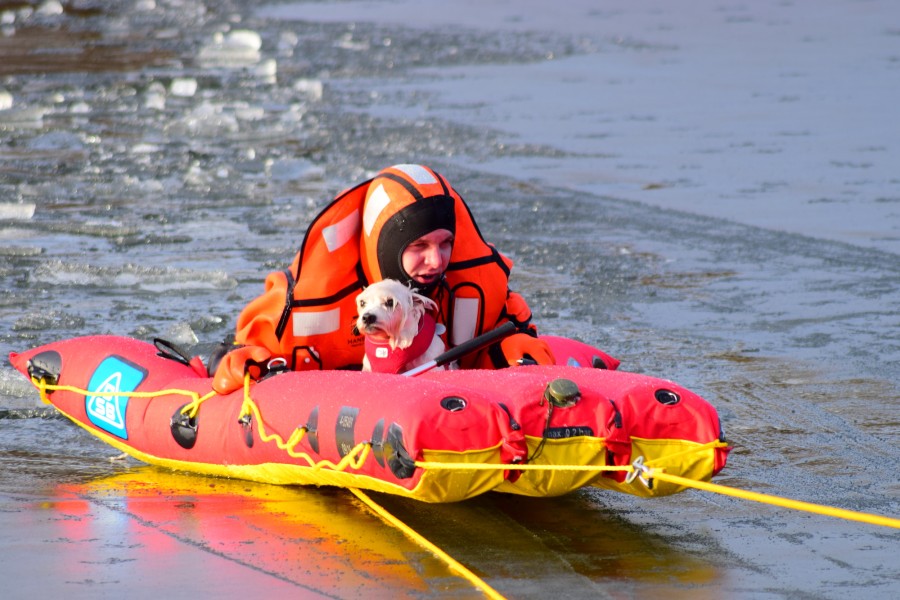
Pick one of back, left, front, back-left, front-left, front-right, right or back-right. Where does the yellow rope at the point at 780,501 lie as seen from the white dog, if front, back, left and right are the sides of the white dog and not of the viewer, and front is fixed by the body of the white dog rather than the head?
left

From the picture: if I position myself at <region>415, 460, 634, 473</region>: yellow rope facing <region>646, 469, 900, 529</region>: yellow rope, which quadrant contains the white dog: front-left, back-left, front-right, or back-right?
back-left

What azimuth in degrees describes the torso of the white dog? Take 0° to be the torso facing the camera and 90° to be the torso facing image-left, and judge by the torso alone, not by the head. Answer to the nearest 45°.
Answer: approximately 45°

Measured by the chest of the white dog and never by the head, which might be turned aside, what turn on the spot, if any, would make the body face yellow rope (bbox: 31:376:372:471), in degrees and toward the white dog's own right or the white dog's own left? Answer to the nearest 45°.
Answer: approximately 45° to the white dog's own right

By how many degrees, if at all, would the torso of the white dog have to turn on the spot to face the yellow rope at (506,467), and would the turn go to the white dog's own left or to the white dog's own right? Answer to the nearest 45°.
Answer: approximately 90° to the white dog's own left
